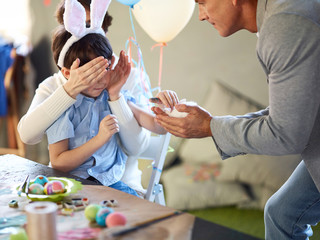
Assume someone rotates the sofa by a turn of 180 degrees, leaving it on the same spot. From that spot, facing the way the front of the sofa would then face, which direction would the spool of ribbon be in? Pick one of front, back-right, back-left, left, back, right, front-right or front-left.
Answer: back

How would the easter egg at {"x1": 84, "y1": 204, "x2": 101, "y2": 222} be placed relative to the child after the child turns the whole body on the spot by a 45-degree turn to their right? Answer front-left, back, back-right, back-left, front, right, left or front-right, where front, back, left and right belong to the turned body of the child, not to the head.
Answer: front

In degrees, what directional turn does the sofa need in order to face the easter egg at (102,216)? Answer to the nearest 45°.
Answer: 0° — it already faces it

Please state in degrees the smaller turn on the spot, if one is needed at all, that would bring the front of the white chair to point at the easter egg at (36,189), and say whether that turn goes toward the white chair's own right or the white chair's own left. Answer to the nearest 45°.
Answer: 0° — it already faces it

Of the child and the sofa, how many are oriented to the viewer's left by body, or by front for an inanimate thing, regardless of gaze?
0

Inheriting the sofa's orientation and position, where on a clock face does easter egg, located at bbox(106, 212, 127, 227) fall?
The easter egg is roughly at 12 o'clock from the sofa.

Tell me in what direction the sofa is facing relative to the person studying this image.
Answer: facing the viewer

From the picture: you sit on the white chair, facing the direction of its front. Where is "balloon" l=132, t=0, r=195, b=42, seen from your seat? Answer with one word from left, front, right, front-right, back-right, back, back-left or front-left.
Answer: back-right

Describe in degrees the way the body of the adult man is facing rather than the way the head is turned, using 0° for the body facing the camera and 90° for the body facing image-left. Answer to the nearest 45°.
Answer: approximately 90°

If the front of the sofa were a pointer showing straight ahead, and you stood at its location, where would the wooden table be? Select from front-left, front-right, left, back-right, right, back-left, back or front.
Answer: front

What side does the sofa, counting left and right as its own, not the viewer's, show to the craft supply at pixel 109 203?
front

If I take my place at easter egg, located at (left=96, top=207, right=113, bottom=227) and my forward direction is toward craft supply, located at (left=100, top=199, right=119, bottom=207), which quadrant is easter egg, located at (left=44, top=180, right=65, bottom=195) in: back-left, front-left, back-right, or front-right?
front-left

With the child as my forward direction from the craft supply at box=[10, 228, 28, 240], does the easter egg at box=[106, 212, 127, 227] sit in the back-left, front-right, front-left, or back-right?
front-right

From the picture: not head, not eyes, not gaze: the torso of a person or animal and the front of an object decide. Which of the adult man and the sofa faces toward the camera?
the sofa

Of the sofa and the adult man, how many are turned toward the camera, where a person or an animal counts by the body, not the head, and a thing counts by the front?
1
